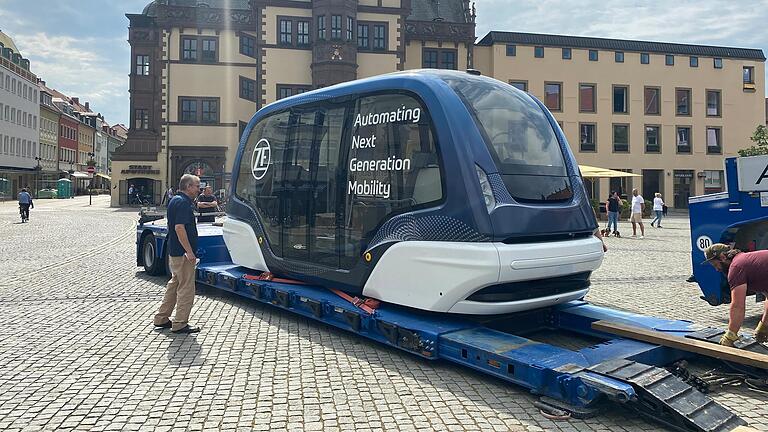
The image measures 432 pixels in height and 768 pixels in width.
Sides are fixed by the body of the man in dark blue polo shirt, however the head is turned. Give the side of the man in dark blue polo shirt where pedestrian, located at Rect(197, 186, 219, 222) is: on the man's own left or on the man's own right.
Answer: on the man's own left

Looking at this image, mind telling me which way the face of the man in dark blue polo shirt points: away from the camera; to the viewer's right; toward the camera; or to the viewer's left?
to the viewer's right

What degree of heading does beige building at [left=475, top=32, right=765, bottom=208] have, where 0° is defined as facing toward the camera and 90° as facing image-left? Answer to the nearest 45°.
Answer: approximately 0°

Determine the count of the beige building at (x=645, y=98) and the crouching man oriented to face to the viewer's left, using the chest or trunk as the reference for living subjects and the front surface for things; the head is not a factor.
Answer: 1

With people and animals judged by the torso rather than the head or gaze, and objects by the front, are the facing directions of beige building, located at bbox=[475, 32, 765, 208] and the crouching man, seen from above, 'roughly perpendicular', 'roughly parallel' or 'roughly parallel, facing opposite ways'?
roughly perpendicular

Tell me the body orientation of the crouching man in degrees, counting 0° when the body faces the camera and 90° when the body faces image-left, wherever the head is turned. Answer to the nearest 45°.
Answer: approximately 90°

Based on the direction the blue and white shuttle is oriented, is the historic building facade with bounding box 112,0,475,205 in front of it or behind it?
behind

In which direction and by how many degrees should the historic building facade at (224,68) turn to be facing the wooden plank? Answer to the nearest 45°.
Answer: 0° — it already faces it

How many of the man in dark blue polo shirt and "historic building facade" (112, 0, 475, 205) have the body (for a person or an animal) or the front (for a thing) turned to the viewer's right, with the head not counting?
1

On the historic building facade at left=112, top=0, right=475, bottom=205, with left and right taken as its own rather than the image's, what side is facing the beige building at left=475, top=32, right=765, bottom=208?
left

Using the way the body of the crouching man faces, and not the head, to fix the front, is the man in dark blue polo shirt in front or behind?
in front

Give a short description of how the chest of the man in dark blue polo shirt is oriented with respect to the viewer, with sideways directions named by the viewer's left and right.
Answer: facing to the right of the viewer

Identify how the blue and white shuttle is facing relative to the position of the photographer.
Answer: facing the viewer and to the right of the viewer

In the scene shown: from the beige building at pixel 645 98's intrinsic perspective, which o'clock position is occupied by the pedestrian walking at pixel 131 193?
The pedestrian walking is roughly at 2 o'clock from the beige building.

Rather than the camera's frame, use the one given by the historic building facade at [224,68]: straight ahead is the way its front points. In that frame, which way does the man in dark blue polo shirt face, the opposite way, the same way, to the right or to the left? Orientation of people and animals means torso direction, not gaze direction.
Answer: to the left

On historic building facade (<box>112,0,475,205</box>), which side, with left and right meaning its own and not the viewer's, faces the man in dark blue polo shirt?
front
